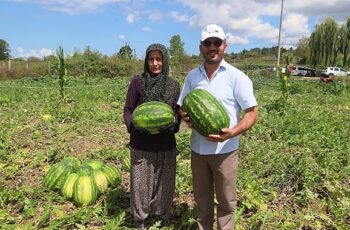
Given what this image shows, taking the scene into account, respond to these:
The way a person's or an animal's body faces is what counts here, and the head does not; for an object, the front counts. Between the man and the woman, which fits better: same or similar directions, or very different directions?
same or similar directions

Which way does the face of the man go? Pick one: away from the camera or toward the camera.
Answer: toward the camera

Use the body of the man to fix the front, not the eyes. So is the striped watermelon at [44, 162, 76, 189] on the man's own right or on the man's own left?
on the man's own right

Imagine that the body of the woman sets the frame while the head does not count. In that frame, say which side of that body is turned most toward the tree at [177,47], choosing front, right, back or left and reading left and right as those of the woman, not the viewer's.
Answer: back

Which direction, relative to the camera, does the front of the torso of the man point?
toward the camera

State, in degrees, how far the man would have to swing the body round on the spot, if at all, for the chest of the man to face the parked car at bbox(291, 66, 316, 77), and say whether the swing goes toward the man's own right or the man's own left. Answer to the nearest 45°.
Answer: approximately 180°

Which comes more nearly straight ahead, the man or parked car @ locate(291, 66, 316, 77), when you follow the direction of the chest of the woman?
the man

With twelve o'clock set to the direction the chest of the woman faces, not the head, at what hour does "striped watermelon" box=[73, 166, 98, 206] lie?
The striped watermelon is roughly at 4 o'clock from the woman.

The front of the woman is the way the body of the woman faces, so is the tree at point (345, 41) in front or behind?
behind

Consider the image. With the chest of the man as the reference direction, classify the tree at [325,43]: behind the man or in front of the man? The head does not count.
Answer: behind

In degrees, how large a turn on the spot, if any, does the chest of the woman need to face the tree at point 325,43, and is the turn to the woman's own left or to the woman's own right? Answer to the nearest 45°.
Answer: approximately 135° to the woman's own left

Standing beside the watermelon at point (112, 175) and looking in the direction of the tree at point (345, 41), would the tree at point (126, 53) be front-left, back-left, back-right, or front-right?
front-left

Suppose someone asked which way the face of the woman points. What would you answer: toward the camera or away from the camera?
toward the camera

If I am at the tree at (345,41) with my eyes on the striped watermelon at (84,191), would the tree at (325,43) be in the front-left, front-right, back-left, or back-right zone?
front-right

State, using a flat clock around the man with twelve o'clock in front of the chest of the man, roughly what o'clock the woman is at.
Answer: The woman is roughly at 4 o'clock from the man.
